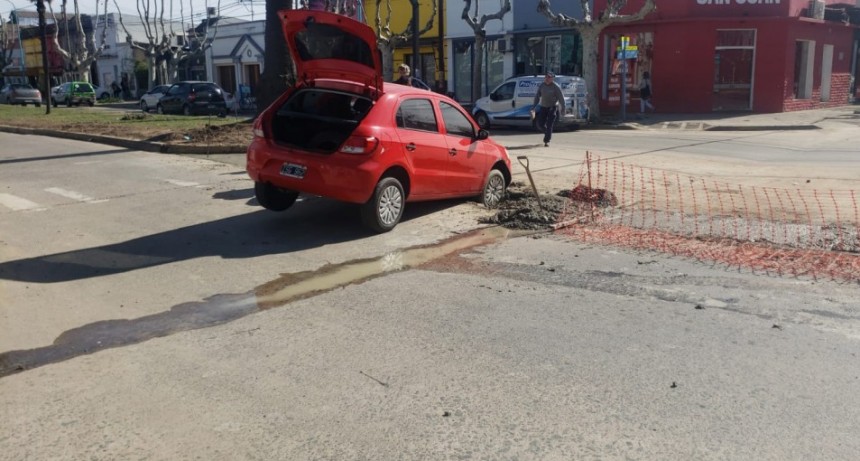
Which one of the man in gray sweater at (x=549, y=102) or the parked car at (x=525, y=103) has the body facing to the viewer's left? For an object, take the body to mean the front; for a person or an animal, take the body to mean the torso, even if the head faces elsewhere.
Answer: the parked car

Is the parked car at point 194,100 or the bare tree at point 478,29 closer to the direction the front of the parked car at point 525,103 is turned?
the parked car

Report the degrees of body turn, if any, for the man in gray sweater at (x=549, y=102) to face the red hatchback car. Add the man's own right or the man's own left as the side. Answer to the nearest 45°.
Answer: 0° — they already face it

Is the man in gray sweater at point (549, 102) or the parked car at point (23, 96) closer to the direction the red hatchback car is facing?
the man in gray sweater

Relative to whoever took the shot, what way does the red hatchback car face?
facing away from the viewer and to the right of the viewer

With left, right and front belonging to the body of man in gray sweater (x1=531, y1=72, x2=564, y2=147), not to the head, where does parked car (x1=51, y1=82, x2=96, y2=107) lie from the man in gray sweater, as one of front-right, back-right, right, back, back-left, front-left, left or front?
back-right

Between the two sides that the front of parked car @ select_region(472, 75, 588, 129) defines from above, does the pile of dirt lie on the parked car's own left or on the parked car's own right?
on the parked car's own left

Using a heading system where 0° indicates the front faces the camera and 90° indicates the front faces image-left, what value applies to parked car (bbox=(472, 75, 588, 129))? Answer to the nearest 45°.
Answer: approximately 90°

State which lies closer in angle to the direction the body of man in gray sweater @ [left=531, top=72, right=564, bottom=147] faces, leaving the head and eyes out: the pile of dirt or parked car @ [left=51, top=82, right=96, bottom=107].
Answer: the pile of dirt
